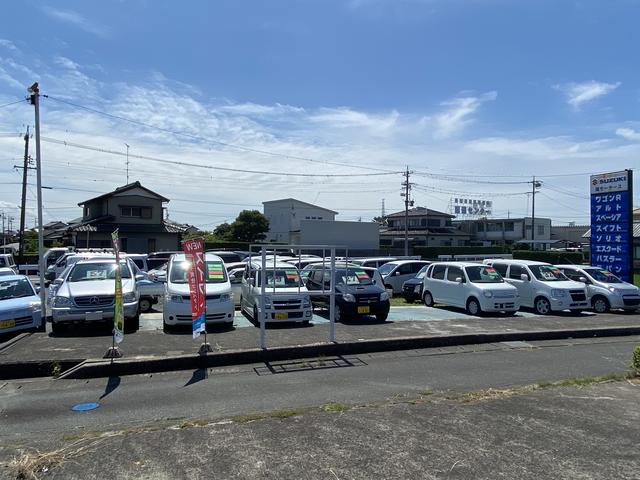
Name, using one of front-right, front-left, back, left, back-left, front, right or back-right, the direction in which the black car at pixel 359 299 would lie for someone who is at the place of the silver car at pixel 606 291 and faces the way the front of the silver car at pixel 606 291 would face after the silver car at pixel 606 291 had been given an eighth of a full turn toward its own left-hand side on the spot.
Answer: back-right

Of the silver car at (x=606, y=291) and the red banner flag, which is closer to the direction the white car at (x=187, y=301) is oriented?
the red banner flag

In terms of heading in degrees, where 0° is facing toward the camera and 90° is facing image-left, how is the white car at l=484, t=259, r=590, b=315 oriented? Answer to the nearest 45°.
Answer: approximately 315°

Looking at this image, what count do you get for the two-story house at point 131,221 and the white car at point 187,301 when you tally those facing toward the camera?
2

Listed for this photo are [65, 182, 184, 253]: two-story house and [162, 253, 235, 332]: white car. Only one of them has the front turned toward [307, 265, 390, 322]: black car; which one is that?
the two-story house

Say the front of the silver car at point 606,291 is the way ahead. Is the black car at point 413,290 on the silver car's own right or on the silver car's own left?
on the silver car's own right

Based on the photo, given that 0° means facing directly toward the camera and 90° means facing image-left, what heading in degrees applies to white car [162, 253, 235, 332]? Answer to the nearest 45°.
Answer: approximately 0°

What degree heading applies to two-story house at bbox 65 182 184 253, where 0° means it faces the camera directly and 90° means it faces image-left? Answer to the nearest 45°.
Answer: approximately 0°

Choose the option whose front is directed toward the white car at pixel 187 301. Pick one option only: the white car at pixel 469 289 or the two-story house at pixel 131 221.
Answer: the two-story house

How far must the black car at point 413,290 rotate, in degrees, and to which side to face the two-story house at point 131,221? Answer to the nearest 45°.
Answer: approximately 90° to its right
